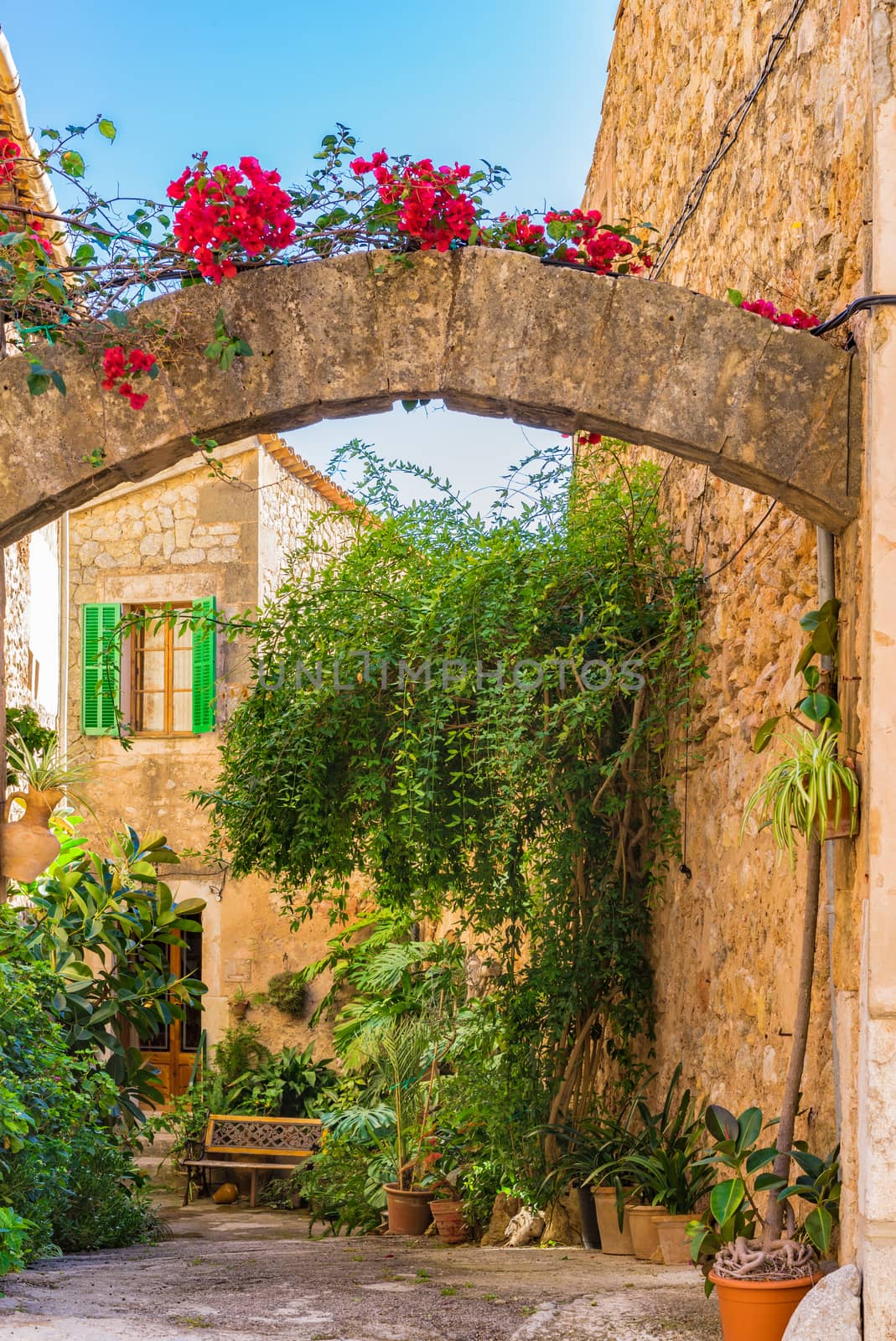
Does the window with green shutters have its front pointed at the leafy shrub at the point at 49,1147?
yes

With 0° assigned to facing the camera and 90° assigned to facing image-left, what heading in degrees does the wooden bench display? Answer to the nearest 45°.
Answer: approximately 45°

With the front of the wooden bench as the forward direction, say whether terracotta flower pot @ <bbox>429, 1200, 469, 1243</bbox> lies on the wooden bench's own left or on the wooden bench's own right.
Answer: on the wooden bench's own left

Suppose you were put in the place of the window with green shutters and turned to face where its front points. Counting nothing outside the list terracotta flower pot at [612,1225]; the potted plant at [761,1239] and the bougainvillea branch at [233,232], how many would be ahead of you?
3

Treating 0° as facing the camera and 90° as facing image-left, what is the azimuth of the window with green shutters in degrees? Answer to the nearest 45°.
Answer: approximately 0°

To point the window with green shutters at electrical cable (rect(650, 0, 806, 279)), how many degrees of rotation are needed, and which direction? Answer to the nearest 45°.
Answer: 0° — it already faces it
